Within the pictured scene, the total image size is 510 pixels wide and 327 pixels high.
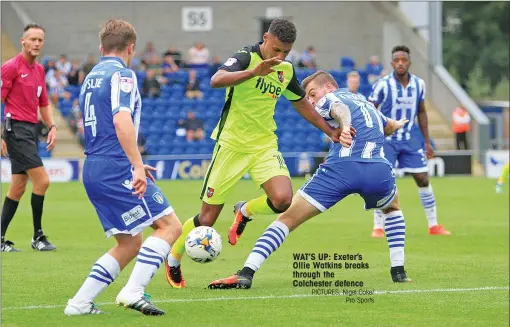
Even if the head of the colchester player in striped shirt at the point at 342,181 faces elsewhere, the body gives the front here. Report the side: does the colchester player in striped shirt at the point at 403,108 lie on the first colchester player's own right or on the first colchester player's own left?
on the first colchester player's own right

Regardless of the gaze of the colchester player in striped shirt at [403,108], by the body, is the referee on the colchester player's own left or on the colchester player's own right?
on the colchester player's own right

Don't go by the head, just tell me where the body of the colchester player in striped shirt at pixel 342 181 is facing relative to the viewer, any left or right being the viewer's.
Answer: facing away from the viewer and to the left of the viewer

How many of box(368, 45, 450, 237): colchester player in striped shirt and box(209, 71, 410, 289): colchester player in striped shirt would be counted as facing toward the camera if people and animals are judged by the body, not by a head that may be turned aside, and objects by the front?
1

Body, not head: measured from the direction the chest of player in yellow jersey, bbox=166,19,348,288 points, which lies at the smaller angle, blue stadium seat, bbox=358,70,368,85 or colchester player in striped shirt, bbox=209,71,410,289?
the colchester player in striped shirt

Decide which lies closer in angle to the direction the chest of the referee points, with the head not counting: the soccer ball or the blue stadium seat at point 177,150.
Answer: the soccer ball

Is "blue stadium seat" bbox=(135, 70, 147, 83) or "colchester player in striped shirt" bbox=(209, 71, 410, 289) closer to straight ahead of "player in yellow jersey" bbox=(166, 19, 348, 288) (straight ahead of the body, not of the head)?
the colchester player in striped shirt

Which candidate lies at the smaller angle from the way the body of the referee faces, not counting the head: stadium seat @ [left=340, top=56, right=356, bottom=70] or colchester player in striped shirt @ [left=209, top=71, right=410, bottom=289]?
the colchester player in striped shirt

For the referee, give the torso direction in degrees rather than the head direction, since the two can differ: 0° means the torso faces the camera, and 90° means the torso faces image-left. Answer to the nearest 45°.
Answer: approximately 315°

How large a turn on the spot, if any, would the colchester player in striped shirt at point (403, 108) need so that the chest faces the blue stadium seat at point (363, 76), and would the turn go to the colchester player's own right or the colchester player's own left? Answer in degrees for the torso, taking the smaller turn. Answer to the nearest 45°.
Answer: approximately 180°

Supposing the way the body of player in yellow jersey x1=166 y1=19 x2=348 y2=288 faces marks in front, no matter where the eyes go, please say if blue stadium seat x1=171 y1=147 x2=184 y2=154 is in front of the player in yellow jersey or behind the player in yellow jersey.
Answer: behind

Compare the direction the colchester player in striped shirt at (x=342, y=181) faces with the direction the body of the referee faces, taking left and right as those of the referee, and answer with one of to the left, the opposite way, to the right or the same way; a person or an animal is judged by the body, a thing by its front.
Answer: the opposite way

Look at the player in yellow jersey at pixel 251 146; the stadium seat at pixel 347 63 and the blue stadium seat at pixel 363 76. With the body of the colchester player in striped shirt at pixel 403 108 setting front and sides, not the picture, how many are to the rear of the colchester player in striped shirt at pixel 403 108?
2
